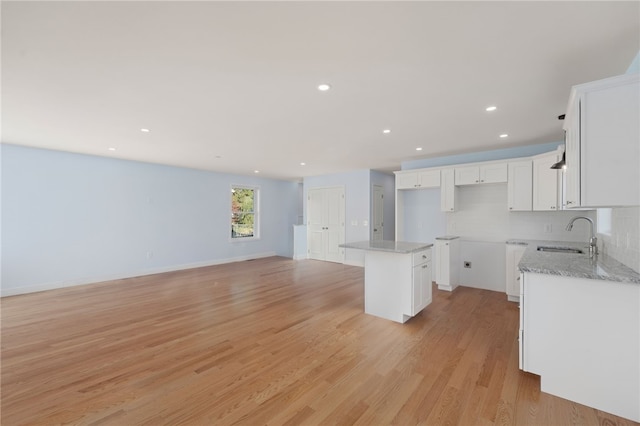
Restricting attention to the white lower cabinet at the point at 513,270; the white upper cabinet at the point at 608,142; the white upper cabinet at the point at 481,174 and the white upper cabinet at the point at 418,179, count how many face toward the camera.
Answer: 3

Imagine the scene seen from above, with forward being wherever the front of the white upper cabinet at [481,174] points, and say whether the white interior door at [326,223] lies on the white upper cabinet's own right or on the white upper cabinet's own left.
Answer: on the white upper cabinet's own right

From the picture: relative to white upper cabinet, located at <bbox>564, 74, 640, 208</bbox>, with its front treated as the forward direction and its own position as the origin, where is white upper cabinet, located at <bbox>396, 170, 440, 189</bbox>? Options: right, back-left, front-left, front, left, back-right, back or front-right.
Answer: front-right

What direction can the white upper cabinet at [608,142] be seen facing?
to the viewer's left

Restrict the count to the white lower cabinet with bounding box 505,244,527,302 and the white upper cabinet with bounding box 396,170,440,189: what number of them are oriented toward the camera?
2

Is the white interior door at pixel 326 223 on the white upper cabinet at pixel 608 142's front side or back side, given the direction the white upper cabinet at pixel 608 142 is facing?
on the front side

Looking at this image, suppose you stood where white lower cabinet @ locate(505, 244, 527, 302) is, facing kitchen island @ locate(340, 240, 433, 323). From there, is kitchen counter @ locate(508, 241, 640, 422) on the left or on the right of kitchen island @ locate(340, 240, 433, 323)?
left

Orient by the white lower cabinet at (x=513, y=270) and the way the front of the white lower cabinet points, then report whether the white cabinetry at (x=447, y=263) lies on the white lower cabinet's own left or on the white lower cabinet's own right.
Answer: on the white lower cabinet's own right
